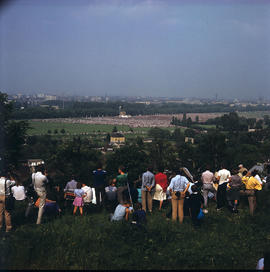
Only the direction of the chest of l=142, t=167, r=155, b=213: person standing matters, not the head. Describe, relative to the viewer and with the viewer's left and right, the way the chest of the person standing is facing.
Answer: facing away from the viewer

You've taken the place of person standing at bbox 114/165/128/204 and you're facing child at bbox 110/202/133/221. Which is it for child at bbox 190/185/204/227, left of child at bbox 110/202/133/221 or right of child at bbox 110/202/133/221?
left

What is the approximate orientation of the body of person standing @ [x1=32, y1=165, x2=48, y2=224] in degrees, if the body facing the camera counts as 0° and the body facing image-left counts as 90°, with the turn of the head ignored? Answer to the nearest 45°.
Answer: approximately 180°

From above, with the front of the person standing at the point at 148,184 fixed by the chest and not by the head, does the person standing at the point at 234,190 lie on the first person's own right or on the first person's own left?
on the first person's own right

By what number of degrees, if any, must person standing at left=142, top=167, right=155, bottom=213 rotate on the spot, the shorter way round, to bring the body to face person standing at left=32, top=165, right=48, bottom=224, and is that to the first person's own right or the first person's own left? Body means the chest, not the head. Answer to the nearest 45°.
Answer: approximately 135° to the first person's own left

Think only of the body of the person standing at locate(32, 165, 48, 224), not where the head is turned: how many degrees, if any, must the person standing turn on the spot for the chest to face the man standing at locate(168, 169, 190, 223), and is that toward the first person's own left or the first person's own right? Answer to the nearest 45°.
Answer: approximately 90° to the first person's own right

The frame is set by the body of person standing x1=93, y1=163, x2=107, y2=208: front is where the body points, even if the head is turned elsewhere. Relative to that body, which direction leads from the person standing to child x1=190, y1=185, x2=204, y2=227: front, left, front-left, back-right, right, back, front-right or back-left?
back-right

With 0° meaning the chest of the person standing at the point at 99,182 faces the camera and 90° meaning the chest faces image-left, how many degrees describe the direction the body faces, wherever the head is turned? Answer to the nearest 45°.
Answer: approximately 180°

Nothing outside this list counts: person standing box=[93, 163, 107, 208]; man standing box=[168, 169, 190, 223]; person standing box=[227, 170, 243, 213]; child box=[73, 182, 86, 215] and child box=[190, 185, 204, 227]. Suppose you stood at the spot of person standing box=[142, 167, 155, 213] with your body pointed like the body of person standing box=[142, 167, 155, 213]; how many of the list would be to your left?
2

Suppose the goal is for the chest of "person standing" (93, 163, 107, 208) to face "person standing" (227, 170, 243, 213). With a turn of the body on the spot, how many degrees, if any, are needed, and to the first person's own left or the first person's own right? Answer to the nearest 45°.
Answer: approximately 90° to the first person's own right

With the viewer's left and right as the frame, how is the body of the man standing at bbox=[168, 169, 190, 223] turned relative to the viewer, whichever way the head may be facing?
facing away from the viewer

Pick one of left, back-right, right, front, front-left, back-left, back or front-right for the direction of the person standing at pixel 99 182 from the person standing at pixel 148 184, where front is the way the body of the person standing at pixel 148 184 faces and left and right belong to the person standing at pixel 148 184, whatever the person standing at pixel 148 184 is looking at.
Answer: left
